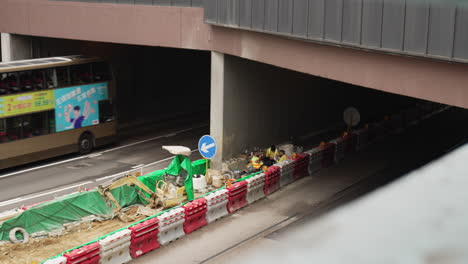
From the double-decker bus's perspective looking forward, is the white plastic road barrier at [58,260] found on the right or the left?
on its right

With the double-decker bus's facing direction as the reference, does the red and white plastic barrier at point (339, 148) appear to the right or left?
on its right

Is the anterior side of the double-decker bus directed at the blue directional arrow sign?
no

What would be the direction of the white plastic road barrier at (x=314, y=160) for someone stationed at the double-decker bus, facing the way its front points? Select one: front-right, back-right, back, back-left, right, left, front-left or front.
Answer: right

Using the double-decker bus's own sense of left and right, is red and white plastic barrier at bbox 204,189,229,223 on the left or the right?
on its right

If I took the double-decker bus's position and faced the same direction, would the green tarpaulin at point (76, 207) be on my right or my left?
on my right

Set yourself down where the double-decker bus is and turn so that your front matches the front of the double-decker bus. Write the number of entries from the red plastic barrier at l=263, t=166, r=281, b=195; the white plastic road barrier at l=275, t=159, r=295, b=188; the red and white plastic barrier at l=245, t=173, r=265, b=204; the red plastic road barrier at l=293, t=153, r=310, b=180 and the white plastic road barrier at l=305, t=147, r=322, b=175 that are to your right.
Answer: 5

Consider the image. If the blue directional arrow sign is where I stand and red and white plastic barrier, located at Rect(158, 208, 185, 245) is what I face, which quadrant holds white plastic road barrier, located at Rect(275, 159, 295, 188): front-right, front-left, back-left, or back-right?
back-left

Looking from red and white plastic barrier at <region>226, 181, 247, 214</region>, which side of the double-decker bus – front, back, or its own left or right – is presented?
right

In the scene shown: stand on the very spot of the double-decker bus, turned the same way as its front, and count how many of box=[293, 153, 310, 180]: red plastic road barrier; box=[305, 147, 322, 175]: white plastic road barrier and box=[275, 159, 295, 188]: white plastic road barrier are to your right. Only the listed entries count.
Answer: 3

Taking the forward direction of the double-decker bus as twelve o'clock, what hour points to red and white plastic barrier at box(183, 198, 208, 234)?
The red and white plastic barrier is roughly at 4 o'clock from the double-decker bus.

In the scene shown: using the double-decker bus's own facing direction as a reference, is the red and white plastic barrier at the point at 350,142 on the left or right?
on its right

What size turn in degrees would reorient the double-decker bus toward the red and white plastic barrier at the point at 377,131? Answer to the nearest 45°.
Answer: approximately 45° to its right

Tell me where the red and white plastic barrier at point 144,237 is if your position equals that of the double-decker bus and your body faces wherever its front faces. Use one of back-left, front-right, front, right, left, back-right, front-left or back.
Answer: back-right

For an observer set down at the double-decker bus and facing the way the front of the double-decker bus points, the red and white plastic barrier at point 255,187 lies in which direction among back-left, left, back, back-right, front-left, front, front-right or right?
right

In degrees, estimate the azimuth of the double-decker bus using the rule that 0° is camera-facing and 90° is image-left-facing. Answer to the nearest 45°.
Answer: approximately 225°

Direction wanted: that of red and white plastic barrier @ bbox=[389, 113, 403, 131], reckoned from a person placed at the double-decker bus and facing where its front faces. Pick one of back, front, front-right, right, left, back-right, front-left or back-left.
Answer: front-right
